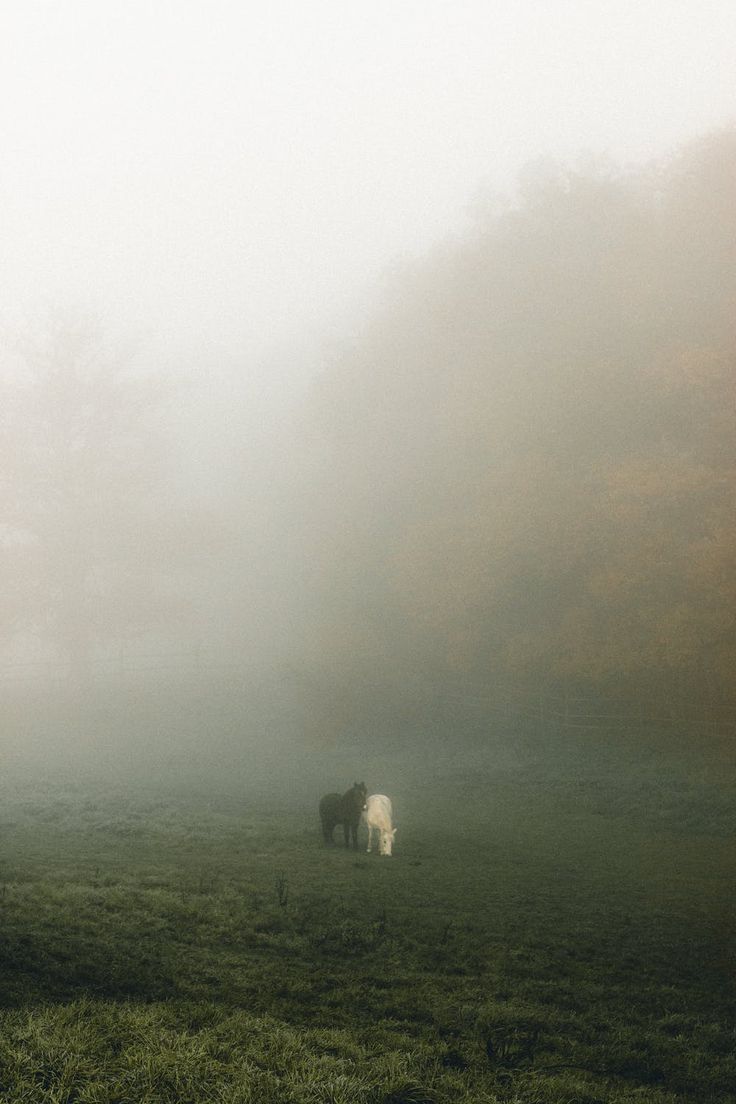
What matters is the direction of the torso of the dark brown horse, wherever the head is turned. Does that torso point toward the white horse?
yes

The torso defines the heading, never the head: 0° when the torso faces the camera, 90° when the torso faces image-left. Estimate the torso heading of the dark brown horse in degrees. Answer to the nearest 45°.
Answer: approximately 315°

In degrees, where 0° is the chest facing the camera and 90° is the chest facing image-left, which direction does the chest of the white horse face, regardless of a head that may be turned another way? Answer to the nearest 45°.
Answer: approximately 0°
